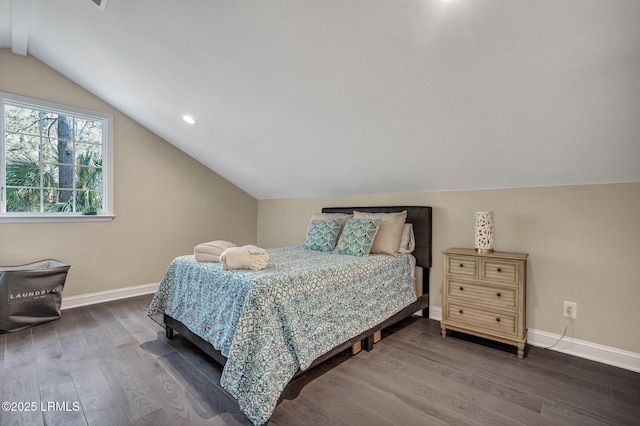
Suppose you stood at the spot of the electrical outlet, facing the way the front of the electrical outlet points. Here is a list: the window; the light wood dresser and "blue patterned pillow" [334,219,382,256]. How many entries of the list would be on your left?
0

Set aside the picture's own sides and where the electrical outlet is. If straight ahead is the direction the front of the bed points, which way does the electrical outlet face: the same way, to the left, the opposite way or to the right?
the same way

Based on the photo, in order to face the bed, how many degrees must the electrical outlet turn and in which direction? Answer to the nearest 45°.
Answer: approximately 45° to its right

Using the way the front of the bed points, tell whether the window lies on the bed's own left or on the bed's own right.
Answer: on the bed's own right

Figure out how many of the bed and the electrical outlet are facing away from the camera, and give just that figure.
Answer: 0

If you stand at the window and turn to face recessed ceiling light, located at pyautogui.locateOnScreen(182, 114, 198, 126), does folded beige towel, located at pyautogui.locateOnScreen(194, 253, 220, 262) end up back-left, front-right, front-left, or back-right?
front-right

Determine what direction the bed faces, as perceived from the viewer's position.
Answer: facing the viewer and to the left of the viewer

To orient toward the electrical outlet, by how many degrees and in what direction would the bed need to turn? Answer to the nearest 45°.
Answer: approximately 135° to its left

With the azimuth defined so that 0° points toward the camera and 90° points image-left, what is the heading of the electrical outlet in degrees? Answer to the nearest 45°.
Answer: approximately 0°

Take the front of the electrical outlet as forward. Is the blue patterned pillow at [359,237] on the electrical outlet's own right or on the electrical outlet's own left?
on the electrical outlet's own right
